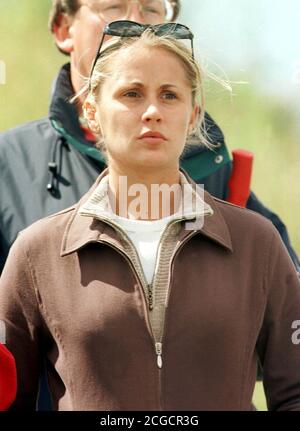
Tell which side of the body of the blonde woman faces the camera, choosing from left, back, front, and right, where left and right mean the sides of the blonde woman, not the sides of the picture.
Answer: front

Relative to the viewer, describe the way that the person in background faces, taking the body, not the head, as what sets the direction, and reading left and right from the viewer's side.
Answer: facing the viewer and to the right of the viewer

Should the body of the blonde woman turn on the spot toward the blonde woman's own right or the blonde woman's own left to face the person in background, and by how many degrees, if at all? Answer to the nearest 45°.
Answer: approximately 180°

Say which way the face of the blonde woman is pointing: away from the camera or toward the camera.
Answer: toward the camera
